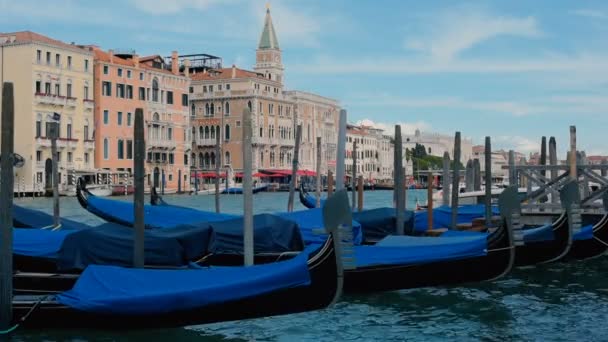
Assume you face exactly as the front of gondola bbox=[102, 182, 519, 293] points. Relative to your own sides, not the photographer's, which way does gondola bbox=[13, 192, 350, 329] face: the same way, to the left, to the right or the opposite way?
the same way

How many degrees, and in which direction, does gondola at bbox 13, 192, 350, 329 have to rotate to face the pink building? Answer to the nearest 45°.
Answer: approximately 90° to its left

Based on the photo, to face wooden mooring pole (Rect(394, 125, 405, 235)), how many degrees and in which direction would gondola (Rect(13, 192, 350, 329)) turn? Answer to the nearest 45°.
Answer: approximately 45° to its left

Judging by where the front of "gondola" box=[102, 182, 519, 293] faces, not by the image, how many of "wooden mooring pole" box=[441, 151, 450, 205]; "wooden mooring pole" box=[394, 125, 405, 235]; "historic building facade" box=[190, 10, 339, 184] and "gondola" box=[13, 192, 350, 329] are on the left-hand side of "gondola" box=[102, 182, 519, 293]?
3

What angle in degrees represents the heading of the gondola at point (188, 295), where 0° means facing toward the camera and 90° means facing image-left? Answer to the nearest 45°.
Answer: approximately 270°

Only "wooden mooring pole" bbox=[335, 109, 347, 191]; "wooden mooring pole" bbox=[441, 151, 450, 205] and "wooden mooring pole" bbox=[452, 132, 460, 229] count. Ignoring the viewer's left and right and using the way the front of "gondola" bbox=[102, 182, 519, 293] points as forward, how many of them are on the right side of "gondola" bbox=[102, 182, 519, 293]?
0

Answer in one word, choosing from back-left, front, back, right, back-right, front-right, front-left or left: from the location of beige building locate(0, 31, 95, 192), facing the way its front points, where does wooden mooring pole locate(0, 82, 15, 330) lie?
front-right

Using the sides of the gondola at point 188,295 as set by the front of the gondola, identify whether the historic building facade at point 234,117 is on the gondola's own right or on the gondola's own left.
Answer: on the gondola's own left

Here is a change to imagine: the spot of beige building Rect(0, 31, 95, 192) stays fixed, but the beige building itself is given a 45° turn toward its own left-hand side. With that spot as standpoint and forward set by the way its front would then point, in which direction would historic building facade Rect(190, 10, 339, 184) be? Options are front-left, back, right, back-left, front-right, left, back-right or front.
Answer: front-left

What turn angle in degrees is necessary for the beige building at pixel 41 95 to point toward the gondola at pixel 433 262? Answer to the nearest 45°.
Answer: approximately 45° to its right

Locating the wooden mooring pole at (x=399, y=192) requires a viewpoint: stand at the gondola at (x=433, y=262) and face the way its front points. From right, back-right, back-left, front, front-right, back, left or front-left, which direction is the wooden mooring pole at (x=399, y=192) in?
left

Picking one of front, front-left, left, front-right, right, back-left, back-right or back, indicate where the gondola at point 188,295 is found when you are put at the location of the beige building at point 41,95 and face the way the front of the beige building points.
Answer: front-right

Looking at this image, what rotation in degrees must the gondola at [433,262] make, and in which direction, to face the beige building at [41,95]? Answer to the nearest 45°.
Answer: approximately 135° to its left

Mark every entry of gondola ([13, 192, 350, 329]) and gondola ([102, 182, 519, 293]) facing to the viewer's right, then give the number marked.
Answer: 2

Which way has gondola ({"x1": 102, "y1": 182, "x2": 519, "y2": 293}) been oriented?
to the viewer's right
